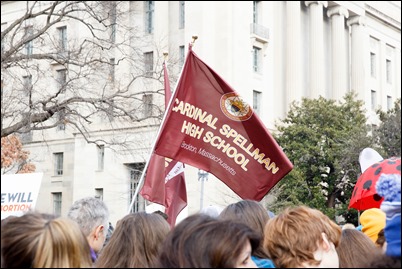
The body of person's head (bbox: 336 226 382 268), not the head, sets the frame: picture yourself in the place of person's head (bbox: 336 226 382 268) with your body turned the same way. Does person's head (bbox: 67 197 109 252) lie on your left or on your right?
on your left

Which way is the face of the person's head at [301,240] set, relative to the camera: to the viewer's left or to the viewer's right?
to the viewer's right

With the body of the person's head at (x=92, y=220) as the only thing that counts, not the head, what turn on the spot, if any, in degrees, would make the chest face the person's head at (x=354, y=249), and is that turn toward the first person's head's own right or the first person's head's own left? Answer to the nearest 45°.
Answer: approximately 90° to the first person's head's own right

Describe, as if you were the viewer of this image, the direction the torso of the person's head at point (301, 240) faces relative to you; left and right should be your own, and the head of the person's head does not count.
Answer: facing away from the viewer and to the right of the viewer

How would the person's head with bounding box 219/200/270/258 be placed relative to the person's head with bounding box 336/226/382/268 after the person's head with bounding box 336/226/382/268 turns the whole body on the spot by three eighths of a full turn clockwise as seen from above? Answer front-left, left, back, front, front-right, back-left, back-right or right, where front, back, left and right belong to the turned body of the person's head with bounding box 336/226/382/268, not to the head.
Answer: back-right

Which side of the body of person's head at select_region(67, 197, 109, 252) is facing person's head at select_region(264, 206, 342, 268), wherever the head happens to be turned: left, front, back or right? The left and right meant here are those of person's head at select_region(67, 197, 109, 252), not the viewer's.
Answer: right

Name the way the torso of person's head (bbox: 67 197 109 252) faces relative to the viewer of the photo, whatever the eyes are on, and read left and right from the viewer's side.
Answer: facing away from the viewer and to the right of the viewer

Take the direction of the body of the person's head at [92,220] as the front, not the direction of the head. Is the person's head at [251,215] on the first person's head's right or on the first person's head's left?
on the first person's head's right

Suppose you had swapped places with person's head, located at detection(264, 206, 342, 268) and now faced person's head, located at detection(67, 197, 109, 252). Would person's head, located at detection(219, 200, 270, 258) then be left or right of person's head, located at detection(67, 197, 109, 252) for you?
right

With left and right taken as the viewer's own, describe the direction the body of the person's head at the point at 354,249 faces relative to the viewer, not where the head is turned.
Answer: facing away from the viewer
